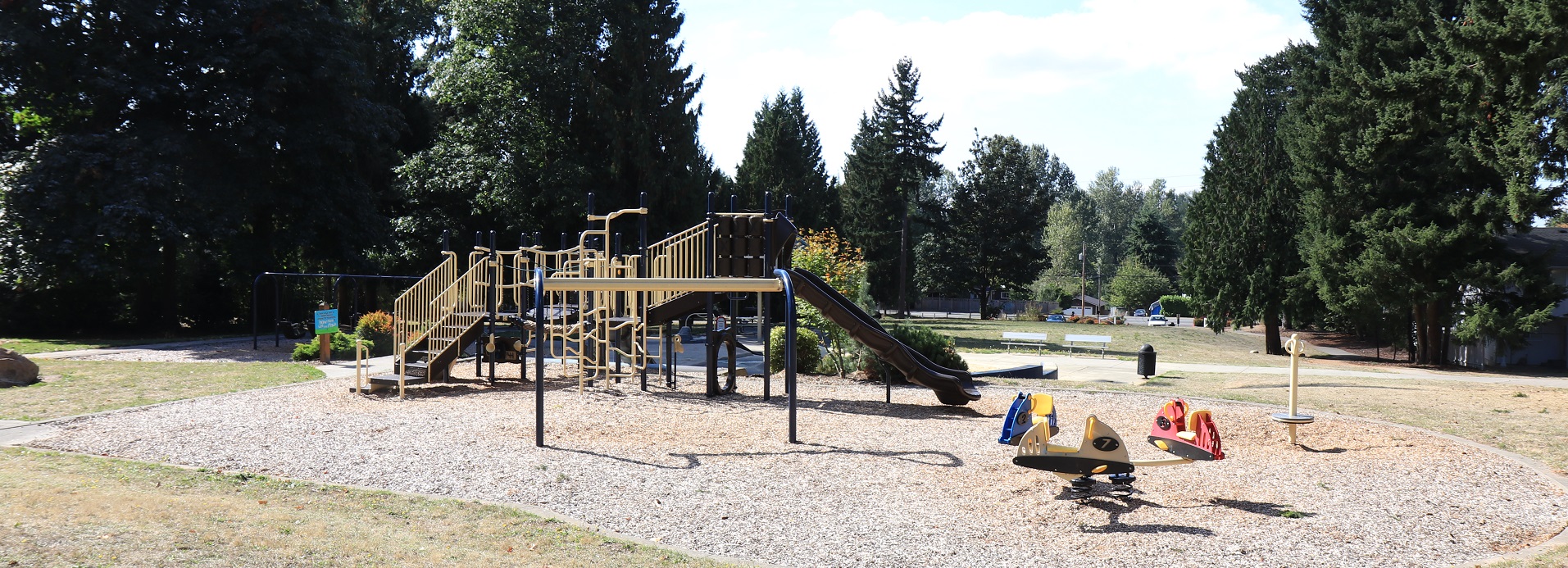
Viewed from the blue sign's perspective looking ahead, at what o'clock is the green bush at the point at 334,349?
The green bush is roughly at 6 o'clock from the blue sign.

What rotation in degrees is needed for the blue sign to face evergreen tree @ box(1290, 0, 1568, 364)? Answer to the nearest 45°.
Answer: approximately 90° to its left

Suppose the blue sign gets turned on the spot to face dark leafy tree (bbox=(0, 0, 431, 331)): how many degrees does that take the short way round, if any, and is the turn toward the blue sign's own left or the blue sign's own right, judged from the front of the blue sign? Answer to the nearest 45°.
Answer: approximately 180°

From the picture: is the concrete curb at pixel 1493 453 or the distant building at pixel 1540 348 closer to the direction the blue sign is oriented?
the concrete curb

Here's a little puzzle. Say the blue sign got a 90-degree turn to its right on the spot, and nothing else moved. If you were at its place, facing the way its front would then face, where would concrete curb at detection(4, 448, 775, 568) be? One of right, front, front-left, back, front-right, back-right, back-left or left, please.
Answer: left

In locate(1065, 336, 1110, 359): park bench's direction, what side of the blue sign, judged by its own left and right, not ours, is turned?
left

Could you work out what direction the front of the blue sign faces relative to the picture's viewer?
facing the viewer

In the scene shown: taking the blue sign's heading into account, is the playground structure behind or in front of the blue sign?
in front

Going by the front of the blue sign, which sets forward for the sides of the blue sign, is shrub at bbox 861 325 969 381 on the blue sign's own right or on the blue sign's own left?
on the blue sign's own left

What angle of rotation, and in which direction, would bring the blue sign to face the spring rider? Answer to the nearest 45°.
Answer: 0° — it already faces them

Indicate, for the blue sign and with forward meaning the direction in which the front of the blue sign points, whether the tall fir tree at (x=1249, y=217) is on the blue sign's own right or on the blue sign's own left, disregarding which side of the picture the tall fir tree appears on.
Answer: on the blue sign's own left

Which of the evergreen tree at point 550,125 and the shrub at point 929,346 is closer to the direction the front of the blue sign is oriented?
the shrub

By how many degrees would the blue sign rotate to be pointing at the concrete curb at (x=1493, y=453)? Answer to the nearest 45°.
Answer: approximately 45° to its left

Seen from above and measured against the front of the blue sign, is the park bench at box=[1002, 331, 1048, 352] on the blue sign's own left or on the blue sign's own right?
on the blue sign's own left

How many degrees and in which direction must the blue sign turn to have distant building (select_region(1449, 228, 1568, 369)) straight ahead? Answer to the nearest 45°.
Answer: approximately 90° to its left
